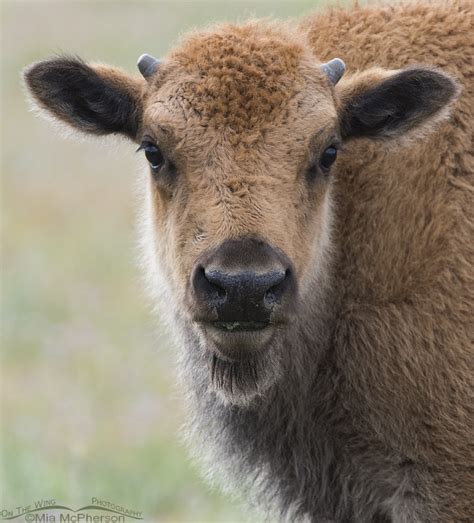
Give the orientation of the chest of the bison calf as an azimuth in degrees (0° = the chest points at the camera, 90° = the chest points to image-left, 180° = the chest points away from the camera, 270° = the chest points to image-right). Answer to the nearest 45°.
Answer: approximately 45°
